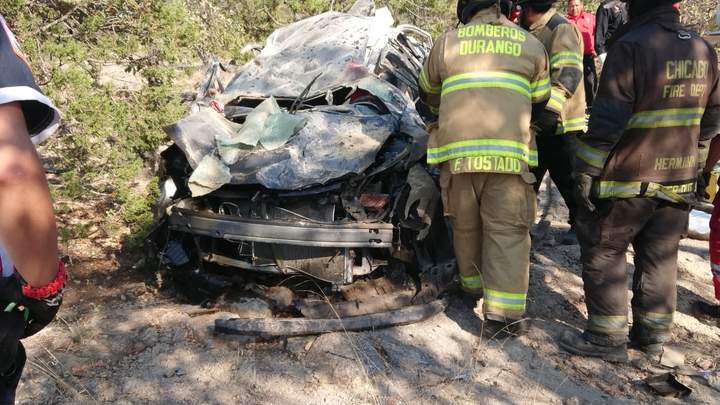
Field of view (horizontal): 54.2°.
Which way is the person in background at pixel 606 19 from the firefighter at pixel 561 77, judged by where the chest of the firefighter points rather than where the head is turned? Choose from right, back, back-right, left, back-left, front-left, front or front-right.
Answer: right

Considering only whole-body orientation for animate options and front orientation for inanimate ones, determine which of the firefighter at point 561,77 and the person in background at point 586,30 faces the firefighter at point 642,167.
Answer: the person in background

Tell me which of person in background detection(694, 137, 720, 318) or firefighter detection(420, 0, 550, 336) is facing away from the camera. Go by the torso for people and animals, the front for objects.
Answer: the firefighter

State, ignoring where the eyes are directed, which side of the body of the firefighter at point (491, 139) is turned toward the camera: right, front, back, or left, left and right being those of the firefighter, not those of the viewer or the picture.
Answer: back

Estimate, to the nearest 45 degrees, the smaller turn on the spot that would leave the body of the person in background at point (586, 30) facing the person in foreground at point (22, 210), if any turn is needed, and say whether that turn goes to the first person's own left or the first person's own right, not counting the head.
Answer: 0° — they already face them

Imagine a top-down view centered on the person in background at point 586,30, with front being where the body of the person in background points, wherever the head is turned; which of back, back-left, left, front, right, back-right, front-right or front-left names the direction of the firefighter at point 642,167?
front

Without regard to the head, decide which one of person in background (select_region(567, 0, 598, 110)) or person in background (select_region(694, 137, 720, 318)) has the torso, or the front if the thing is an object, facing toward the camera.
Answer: person in background (select_region(567, 0, 598, 110))

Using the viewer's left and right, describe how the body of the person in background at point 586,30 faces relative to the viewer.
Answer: facing the viewer

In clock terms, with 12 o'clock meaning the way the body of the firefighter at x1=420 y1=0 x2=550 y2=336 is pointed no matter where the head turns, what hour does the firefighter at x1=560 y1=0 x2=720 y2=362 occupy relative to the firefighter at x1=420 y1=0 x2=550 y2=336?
the firefighter at x1=560 y1=0 x2=720 y2=362 is roughly at 3 o'clock from the firefighter at x1=420 y1=0 x2=550 y2=336.

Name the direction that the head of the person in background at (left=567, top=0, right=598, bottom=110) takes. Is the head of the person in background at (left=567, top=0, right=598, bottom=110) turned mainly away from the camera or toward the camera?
toward the camera
